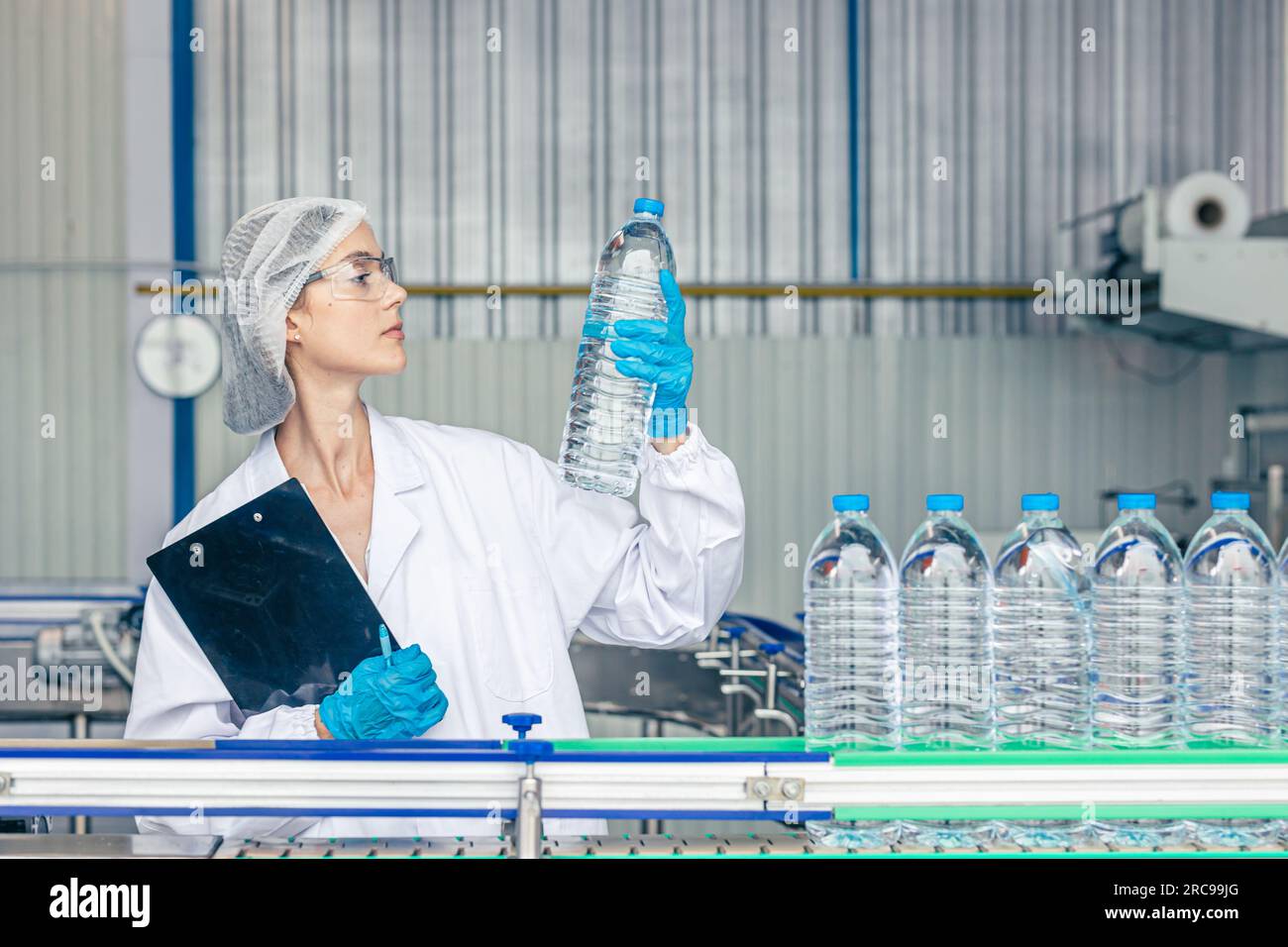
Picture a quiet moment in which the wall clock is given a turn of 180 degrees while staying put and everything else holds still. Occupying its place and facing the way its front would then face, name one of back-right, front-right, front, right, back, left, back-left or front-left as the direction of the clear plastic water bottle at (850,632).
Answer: back

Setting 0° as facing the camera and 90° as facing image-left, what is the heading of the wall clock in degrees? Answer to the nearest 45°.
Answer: approximately 0°

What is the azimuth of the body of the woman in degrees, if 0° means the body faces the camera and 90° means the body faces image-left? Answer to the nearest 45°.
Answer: approximately 0°

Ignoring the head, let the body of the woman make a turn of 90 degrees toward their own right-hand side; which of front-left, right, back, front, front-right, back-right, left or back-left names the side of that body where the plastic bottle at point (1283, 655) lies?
back-left

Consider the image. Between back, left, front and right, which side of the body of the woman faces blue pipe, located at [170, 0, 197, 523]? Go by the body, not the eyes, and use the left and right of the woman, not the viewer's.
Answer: back

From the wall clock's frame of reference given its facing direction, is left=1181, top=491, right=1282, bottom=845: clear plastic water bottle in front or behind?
in front

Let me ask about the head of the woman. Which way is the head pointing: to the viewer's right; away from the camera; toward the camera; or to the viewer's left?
to the viewer's right

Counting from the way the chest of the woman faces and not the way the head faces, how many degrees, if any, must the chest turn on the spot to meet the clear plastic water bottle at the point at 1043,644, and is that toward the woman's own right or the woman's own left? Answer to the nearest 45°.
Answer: approximately 45° to the woman's own left

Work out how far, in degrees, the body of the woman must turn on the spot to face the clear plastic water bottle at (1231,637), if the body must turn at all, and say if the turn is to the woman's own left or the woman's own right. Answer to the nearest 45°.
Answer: approximately 45° to the woman's own left

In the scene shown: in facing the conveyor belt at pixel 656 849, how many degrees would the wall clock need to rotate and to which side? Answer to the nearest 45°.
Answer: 0° — it already faces it

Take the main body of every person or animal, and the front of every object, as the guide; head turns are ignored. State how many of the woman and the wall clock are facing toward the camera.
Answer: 2

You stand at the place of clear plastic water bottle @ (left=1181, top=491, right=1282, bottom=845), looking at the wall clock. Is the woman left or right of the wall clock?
left
